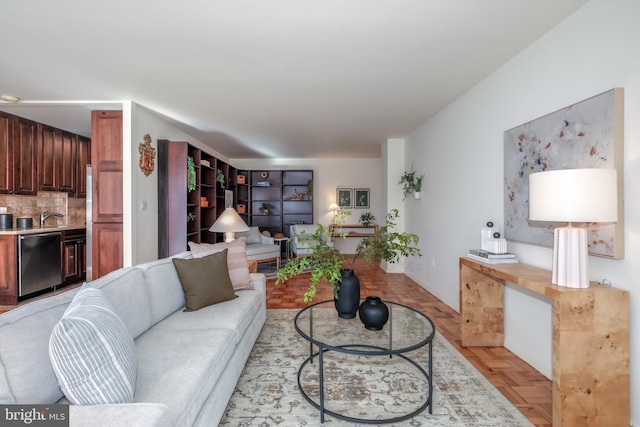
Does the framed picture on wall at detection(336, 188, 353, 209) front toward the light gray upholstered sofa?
yes

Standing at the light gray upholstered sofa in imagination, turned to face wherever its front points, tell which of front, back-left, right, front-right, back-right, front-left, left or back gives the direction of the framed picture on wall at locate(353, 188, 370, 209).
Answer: left

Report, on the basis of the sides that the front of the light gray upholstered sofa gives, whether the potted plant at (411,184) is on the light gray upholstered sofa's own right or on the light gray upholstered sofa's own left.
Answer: on the light gray upholstered sofa's own left

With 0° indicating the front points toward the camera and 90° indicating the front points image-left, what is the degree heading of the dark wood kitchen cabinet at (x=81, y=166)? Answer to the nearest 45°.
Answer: approximately 315°

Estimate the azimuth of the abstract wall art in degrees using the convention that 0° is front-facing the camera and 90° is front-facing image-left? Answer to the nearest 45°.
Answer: approximately 45°

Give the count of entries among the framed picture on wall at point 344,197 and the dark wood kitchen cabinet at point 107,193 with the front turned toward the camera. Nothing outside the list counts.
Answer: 2

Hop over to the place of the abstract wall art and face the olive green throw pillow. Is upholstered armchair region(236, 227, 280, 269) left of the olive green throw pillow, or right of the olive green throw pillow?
right

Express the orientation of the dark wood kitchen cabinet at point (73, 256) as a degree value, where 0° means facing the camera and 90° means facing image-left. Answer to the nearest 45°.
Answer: approximately 315°
